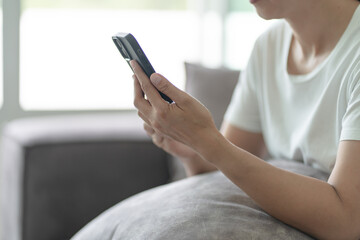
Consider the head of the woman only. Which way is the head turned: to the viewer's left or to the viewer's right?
to the viewer's left

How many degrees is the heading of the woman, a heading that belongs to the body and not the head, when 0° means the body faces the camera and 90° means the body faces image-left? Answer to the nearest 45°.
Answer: approximately 45°

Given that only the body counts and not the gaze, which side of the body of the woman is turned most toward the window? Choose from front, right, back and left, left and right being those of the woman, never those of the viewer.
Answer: right

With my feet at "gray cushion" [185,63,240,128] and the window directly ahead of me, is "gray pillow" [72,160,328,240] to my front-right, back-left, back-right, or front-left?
back-left
